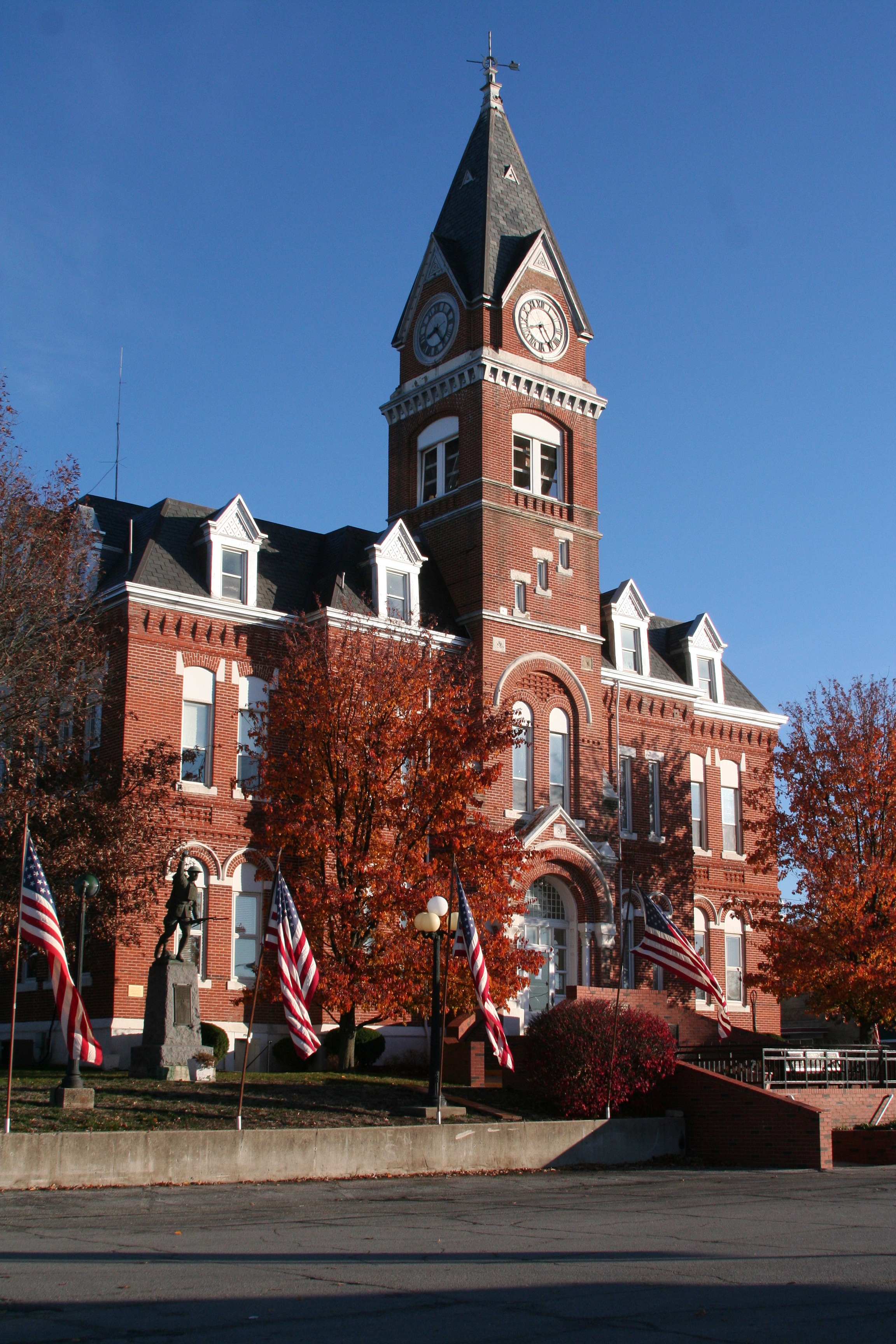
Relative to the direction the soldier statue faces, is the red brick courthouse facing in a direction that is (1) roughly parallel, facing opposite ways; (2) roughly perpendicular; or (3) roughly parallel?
roughly parallel

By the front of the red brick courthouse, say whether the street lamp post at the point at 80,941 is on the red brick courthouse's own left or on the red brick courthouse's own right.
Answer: on the red brick courthouse's own right

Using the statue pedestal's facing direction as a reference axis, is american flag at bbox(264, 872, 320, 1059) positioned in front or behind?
in front

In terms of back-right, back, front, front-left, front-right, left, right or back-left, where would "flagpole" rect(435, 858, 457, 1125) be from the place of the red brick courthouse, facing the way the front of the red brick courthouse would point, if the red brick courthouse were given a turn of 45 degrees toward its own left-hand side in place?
right

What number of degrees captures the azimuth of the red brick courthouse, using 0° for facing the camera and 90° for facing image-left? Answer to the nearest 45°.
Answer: approximately 315°

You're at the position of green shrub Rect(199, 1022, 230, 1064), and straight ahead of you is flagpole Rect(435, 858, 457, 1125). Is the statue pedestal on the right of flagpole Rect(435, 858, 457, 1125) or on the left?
right

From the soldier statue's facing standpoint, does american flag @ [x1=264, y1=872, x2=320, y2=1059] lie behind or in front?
in front

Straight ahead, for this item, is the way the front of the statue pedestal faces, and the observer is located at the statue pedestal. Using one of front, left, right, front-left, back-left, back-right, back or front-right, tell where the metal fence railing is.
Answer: front-left

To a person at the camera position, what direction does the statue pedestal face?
facing the viewer and to the right of the viewer

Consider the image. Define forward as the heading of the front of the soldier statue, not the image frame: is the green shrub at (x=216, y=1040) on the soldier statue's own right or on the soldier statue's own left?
on the soldier statue's own left
